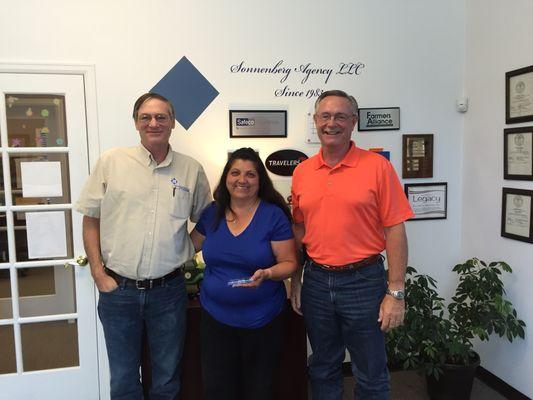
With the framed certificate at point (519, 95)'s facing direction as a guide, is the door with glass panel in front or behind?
in front

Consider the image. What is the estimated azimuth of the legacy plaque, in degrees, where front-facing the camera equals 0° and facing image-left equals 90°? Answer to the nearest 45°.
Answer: approximately 0°

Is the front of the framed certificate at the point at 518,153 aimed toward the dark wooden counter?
yes

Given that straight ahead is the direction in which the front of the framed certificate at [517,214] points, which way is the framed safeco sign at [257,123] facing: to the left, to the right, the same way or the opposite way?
to the left

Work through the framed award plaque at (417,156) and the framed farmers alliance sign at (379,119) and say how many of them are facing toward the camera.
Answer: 2

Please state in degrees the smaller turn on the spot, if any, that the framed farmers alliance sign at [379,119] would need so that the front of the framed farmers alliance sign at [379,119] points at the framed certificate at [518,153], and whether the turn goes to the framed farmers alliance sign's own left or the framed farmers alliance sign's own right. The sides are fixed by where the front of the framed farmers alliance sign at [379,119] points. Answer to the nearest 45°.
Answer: approximately 90° to the framed farmers alliance sign's own left

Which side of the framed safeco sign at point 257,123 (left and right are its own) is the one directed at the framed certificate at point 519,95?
left

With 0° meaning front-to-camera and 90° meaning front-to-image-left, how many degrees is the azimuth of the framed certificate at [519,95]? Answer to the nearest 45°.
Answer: approximately 45°

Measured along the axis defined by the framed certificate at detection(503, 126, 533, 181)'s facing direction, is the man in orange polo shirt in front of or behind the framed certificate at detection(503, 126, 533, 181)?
in front
